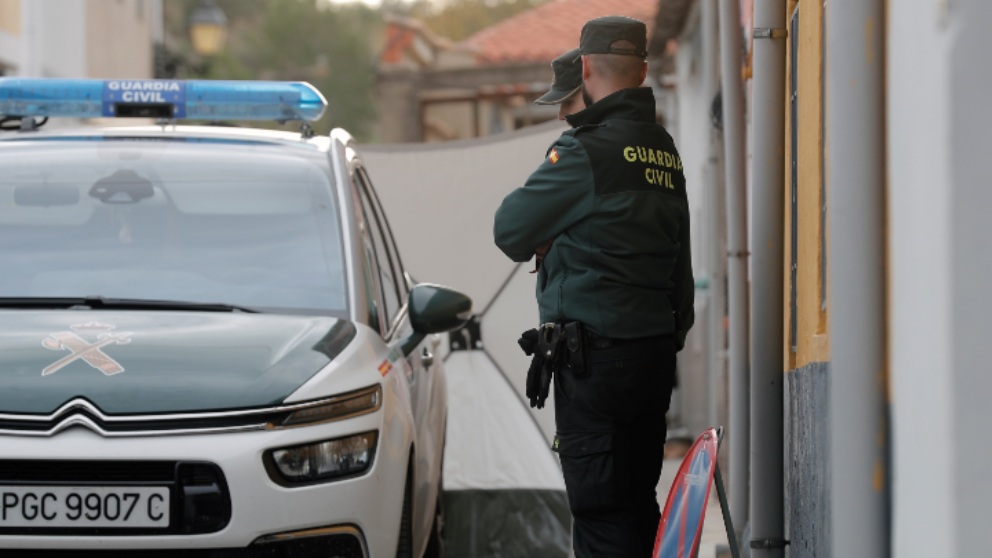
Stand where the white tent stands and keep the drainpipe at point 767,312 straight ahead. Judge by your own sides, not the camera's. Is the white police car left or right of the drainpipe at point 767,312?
right

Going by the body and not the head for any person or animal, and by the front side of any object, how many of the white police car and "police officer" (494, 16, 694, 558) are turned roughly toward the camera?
1

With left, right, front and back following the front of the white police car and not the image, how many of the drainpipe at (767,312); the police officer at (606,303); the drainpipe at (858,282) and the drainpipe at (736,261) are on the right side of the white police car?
0

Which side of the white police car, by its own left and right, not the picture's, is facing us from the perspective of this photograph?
front

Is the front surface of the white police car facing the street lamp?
no

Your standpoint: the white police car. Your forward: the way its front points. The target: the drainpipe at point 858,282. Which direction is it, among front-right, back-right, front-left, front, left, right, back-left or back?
front-left

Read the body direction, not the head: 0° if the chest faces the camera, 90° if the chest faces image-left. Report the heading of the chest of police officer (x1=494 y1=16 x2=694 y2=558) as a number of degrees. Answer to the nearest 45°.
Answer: approximately 135°

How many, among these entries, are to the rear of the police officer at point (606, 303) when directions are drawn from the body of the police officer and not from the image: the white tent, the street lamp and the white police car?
0

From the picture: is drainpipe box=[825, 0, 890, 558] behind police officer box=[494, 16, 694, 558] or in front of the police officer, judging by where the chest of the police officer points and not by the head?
behind

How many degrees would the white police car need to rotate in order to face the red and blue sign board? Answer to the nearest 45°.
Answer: approximately 45° to its left

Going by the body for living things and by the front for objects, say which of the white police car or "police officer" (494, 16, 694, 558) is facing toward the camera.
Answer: the white police car

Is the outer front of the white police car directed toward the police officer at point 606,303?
no
